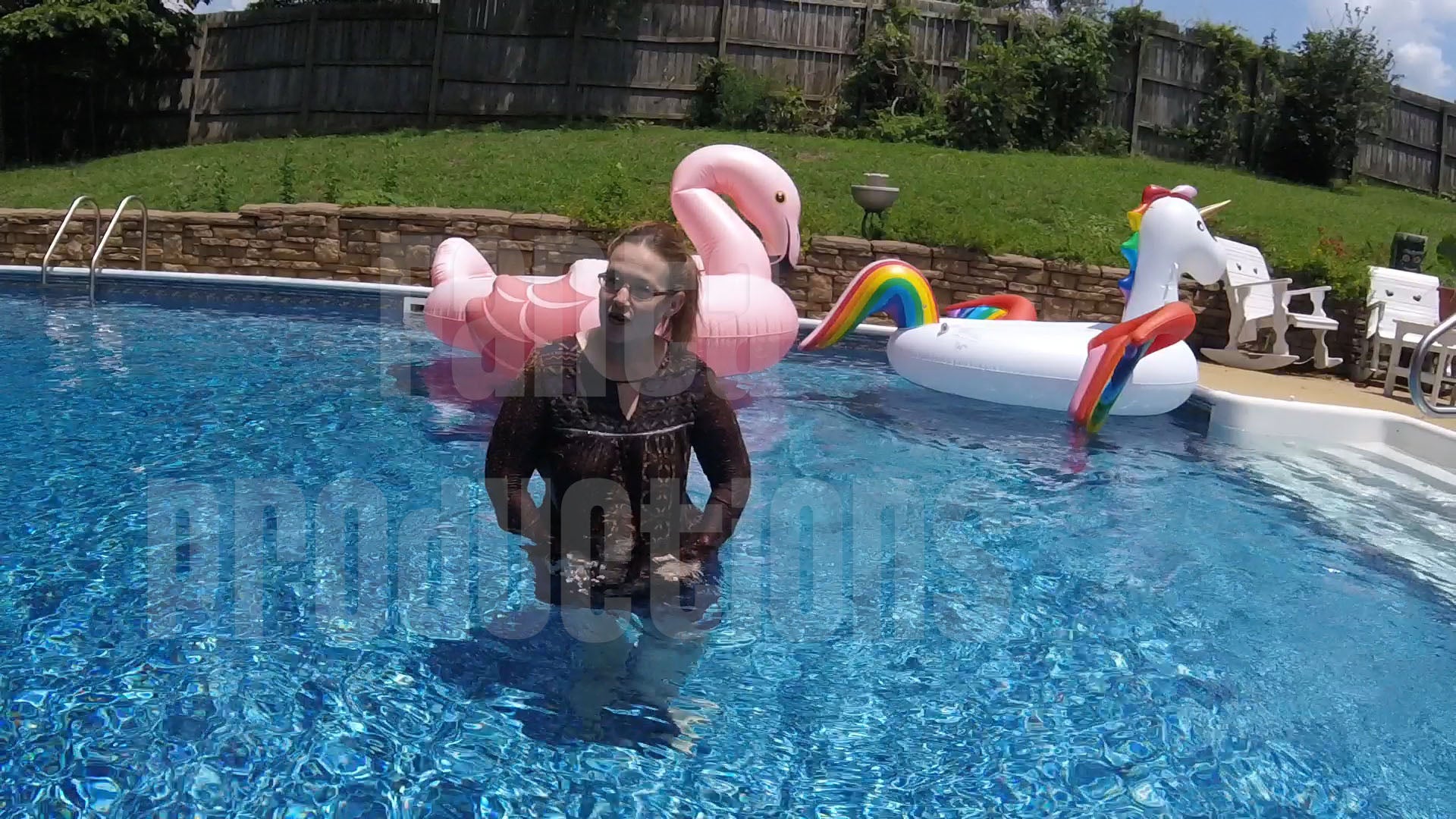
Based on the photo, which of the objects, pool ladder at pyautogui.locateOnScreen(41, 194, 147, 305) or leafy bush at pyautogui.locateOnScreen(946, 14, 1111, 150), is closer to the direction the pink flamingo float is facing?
the leafy bush

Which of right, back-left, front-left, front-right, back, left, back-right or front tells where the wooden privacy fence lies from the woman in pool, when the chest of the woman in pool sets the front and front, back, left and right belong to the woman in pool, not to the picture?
back

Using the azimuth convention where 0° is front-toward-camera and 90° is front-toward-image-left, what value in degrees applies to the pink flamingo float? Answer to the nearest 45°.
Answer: approximately 270°

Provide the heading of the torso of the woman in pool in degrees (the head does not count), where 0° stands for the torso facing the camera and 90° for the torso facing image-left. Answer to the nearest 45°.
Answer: approximately 0°

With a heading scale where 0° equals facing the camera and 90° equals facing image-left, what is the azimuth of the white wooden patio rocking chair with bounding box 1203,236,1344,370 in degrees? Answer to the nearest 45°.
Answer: approximately 315°

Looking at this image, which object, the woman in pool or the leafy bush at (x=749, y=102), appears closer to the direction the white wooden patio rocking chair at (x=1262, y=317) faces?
the woman in pool

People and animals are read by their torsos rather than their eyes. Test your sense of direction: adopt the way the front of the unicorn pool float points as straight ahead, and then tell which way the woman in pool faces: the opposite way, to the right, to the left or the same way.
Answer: to the right

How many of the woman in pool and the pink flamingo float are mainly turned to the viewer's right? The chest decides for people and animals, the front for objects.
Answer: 1

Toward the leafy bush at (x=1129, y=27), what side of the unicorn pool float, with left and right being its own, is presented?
left

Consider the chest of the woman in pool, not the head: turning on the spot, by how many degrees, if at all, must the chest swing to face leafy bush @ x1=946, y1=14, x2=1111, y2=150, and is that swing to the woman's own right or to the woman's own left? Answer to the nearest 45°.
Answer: approximately 180°

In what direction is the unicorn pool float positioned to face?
to the viewer's right

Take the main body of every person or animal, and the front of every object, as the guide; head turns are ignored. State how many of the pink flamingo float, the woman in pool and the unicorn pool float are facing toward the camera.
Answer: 1

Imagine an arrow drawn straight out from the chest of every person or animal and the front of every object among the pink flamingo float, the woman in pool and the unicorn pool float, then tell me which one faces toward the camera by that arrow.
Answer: the woman in pool
